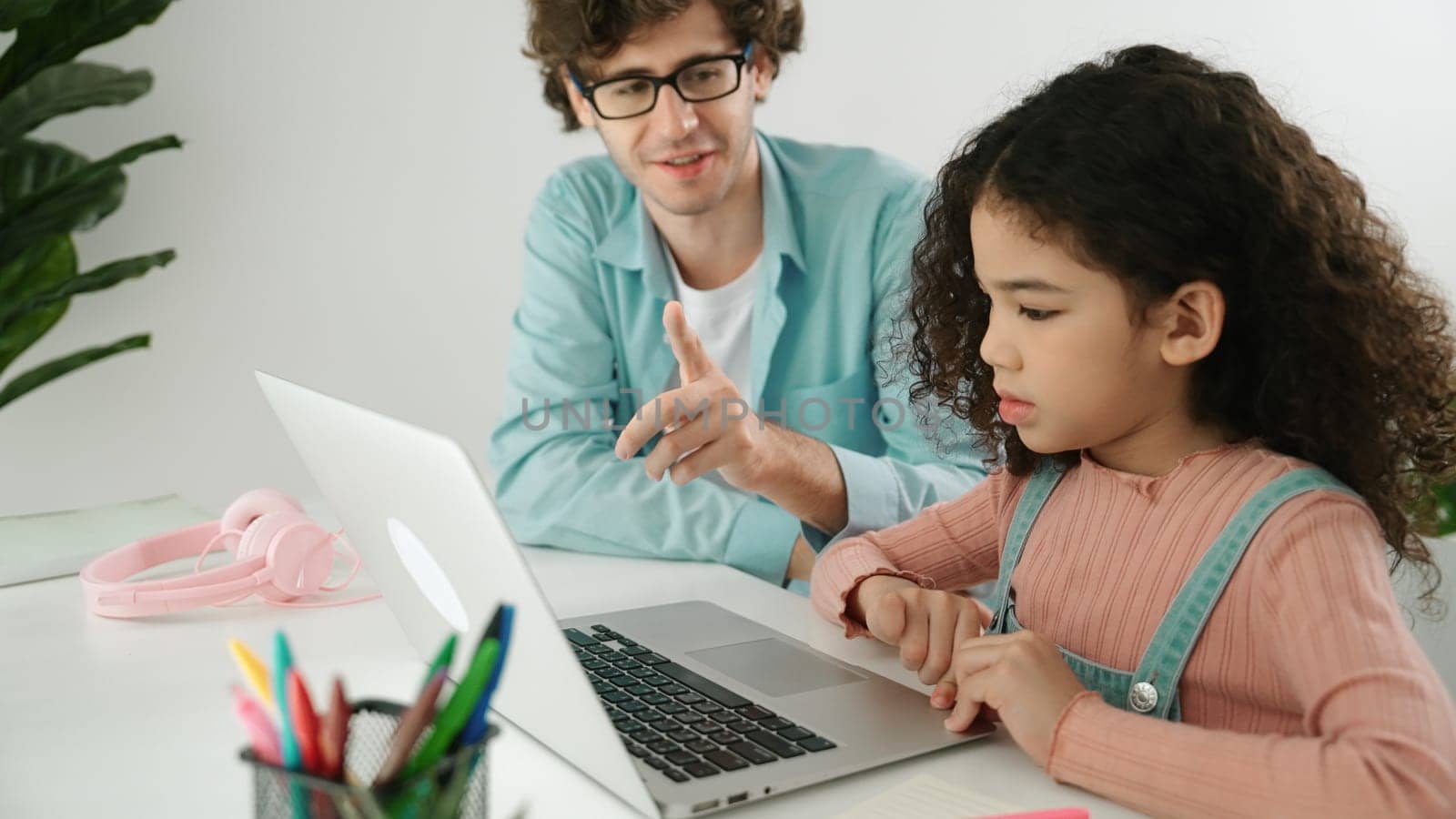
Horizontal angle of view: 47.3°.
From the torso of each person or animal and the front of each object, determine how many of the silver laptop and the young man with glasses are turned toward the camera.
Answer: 1

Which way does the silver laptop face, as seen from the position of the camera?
facing away from the viewer and to the right of the viewer

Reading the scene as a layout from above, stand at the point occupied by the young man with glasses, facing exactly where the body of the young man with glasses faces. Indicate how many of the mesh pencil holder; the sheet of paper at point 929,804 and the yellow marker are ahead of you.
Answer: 3

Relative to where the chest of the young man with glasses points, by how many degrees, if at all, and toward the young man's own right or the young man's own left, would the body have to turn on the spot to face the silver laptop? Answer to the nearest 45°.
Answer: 0° — they already face it

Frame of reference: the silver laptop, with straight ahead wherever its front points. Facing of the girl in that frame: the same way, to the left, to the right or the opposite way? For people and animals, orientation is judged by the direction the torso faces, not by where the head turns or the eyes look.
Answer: the opposite way

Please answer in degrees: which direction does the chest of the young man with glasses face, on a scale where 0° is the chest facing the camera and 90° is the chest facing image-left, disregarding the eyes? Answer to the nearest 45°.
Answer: approximately 0°

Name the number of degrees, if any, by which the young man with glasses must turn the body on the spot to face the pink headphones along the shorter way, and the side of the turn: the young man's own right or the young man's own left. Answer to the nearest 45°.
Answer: approximately 45° to the young man's own right

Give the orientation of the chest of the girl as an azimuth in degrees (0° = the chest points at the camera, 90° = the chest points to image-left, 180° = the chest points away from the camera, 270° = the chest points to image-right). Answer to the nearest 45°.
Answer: approximately 45°

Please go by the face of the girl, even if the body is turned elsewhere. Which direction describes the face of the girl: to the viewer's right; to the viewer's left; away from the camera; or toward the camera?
to the viewer's left

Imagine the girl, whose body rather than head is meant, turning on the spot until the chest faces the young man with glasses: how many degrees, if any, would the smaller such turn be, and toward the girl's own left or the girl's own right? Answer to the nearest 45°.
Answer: approximately 90° to the girl's own right
